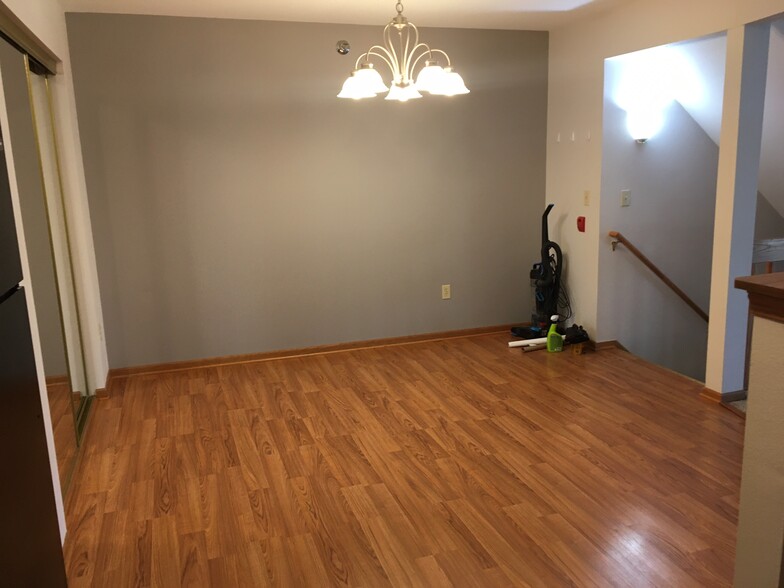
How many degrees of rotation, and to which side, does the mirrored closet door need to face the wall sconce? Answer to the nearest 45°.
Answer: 0° — it already faces it

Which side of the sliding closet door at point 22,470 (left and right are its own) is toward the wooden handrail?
front

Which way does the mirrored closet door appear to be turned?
to the viewer's right

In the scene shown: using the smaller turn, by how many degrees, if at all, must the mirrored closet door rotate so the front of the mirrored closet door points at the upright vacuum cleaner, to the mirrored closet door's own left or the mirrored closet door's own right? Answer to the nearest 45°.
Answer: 0° — it already faces it
